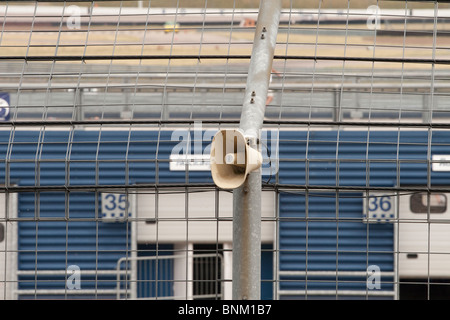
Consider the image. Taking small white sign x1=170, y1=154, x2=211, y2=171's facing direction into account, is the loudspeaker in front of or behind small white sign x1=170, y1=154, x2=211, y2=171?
in front

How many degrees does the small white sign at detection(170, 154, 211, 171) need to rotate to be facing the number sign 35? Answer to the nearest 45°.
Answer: approximately 135° to its right

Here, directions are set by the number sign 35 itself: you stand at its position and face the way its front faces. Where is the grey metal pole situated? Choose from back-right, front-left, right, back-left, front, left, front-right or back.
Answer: front

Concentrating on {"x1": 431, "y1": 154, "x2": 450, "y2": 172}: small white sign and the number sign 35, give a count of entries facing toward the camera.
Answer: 2

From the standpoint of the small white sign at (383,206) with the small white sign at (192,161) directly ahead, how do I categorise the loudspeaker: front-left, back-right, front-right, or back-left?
front-left

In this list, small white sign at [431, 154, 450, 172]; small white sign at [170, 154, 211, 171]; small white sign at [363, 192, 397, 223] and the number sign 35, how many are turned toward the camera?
4

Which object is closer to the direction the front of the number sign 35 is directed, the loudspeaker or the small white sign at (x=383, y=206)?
the loudspeaker

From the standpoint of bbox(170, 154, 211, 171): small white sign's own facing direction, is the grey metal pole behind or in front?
in front

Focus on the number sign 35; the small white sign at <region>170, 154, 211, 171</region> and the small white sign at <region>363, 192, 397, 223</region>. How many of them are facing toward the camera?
3

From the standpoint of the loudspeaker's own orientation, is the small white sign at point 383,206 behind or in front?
behind

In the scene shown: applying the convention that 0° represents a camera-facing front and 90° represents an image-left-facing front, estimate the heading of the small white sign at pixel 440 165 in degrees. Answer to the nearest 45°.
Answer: approximately 0°

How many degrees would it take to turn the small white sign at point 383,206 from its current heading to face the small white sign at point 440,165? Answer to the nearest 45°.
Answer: approximately 45° to its left

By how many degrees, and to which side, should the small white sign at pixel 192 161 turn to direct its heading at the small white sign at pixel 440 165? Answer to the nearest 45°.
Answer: approximately 90° to its left

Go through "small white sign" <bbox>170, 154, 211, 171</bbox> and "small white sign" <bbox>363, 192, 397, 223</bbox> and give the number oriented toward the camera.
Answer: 2

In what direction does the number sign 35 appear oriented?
toward the camera

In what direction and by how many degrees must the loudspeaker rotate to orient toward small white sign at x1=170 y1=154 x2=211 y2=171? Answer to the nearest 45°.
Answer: approximately 135° to its right

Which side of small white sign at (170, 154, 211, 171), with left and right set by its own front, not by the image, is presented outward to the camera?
front
